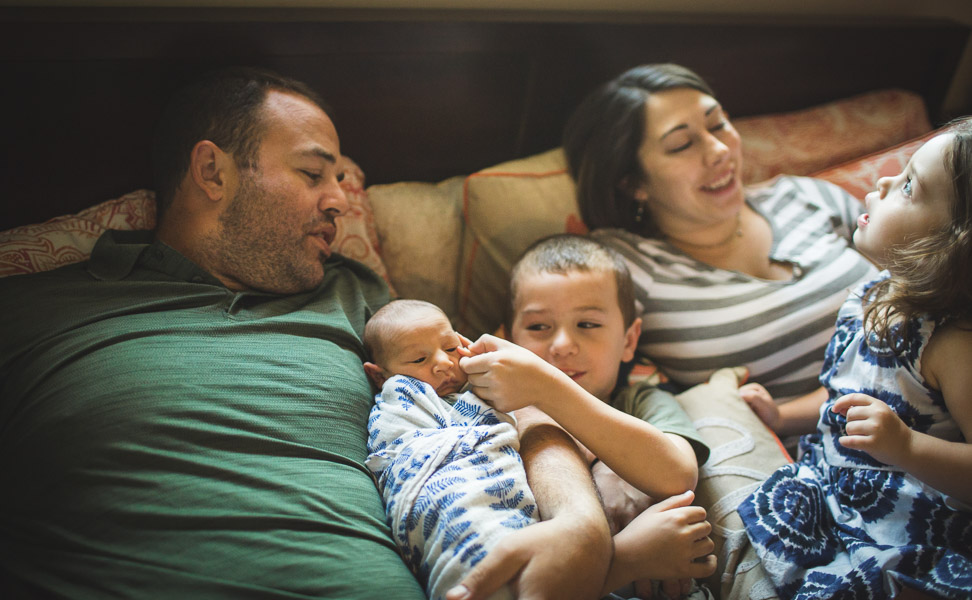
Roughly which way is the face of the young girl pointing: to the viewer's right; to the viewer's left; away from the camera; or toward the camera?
to the viewer's left

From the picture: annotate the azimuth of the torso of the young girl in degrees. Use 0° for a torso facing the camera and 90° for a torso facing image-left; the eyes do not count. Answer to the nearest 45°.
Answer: approximately 45°

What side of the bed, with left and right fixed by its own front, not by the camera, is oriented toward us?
front

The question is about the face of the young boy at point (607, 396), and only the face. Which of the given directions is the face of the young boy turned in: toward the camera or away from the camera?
toward the camera

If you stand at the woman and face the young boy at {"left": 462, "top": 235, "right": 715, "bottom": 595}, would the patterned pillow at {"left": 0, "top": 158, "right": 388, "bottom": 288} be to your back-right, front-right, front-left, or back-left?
front-right
